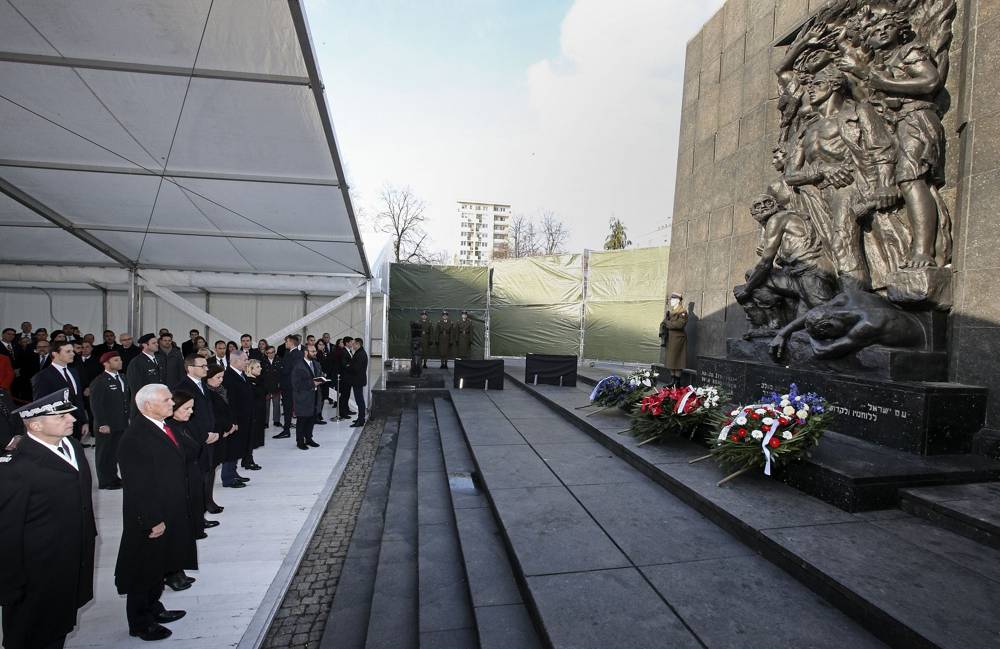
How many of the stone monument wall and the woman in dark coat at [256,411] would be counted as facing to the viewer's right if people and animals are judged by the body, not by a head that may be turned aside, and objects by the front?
1

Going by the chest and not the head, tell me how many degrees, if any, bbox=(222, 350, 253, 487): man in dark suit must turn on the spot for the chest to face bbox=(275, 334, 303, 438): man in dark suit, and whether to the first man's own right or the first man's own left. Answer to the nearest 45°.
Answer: approximately 90° to the first man's own left

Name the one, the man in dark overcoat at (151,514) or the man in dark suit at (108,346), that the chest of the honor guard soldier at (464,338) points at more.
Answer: the man in dark overcoat

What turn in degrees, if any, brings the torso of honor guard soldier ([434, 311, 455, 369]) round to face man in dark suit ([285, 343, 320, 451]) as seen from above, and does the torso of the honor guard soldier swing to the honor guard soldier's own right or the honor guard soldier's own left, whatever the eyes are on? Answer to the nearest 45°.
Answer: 0° — they already face them

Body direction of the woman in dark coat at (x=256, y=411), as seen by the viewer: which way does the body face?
to the viewer's right

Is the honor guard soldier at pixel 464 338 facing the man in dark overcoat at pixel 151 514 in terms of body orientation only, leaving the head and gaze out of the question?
yes

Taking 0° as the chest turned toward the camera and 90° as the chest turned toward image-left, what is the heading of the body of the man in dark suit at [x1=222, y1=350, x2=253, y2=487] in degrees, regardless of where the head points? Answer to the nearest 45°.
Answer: approximately 270°

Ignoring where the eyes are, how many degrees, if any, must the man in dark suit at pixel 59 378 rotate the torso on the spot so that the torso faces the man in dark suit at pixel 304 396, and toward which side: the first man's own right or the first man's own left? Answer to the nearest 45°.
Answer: approximately 45° to the first man's own left

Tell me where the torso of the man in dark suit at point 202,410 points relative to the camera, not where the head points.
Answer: to the viewer's right

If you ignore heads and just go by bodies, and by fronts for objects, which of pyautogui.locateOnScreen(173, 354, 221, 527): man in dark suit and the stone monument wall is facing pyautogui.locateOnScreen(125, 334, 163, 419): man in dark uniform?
the stone monument wall

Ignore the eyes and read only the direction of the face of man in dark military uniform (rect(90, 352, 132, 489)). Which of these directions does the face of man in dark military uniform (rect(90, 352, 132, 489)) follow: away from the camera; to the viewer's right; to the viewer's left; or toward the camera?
to the viewer's right

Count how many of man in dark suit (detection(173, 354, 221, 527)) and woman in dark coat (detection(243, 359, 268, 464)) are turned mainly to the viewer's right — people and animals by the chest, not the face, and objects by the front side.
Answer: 2

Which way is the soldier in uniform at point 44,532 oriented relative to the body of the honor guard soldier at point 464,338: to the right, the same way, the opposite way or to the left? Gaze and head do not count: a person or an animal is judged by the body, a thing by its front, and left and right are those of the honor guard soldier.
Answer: to the left

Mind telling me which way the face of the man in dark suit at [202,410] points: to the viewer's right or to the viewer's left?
to the viewer's right

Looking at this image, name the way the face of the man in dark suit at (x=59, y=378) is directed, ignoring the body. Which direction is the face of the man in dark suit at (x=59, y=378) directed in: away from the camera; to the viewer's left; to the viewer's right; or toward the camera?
to the viewer's right
